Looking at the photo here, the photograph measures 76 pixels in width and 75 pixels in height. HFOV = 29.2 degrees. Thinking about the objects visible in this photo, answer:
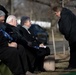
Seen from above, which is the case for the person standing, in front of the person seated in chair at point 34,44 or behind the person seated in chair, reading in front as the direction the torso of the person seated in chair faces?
in front

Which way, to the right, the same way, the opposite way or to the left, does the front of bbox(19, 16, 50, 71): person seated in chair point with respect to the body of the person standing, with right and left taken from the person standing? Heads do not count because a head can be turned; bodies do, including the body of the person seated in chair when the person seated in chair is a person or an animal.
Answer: the opposite way

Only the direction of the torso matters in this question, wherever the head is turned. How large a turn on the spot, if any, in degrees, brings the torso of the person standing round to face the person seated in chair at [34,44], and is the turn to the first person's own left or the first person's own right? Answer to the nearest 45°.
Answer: approximately 45° to the first person's own left

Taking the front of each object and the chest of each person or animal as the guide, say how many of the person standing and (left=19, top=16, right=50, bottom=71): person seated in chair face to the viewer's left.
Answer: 1

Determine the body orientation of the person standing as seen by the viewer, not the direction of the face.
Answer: to the viewer's left

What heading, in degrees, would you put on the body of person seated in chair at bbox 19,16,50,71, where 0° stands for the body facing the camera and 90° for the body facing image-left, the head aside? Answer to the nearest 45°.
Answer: approximately 270°

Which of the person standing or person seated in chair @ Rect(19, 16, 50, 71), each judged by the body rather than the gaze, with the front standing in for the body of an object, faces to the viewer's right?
the person seated in chair
